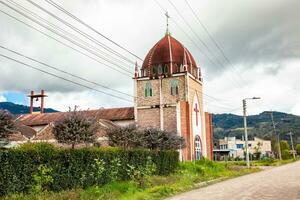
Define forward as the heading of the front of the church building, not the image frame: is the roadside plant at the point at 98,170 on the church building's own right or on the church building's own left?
on the church building's own right

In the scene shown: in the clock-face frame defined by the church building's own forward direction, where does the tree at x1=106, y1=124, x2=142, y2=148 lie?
The tree is roughly at 2 o'clock from the church building.

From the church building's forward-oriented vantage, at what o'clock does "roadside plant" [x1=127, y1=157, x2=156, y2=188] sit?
The roadside plant is roughly at 2 o'clock from the church building.
